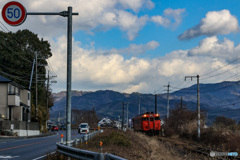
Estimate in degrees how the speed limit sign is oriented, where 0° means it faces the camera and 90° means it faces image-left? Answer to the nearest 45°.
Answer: approximately 0°
